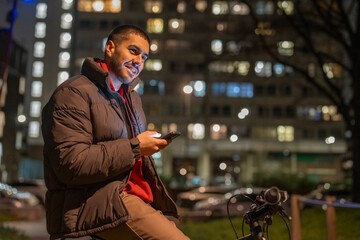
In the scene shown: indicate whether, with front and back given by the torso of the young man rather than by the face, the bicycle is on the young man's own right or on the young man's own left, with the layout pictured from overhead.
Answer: on the young man's own left

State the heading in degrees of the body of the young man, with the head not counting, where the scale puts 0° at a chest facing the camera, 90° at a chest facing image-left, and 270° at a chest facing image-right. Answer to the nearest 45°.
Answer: approximately 315°
